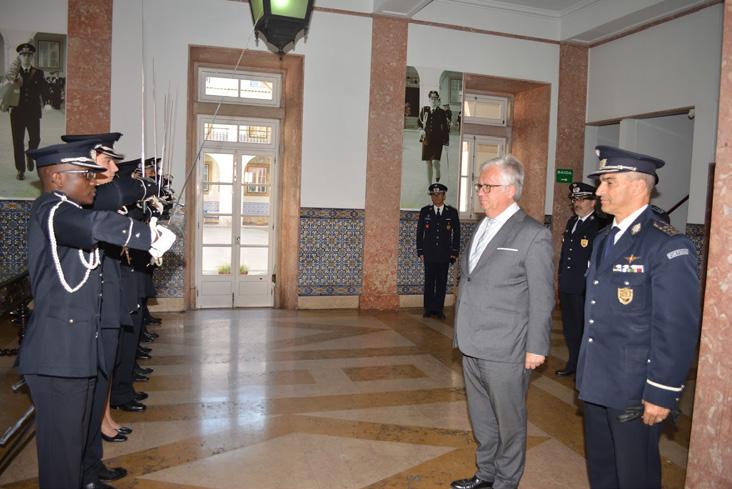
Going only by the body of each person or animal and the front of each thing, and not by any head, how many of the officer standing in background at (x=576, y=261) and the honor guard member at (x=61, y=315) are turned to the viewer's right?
1

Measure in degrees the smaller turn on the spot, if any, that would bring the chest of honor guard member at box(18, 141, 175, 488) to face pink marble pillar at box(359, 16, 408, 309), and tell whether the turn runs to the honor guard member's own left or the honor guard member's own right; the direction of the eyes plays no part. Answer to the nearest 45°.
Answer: approximately 45° to the honor guard member's own left

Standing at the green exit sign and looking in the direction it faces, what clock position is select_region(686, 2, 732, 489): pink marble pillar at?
The pink marble pillar is roughly at 12 o'clock from the green exit sign.

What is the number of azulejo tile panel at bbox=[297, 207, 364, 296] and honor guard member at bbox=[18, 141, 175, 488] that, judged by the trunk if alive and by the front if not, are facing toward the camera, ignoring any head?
1

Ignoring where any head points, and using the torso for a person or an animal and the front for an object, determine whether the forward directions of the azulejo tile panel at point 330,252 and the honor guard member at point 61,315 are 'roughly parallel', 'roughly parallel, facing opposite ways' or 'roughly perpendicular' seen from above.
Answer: roughly perpendicular

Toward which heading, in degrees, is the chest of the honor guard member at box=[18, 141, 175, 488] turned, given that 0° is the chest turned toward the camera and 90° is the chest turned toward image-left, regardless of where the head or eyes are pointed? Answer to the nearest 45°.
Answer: approximately 270°

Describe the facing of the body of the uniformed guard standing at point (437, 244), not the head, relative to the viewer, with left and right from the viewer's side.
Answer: facing the viewer

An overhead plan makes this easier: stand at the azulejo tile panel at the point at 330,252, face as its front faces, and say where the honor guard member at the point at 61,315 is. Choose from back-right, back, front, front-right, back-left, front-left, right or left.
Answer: front

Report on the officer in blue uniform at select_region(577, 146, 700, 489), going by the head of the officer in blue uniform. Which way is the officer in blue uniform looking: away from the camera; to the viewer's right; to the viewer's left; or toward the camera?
to the viewer's left

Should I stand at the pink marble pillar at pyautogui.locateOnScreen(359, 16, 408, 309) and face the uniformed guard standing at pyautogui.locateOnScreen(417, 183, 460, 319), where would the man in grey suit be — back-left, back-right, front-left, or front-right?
front-right

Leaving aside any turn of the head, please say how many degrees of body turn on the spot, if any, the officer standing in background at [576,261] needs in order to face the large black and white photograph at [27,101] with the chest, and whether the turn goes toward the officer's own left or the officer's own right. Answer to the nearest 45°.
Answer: approximately 45° to the officer's own right

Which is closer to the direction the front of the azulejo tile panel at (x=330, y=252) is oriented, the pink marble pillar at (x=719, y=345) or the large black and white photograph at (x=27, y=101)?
the pink marble pillar

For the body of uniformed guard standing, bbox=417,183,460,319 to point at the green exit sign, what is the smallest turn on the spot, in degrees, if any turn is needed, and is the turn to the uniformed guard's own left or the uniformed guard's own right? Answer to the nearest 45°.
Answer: approximately 135° to the uniformed guard's own left

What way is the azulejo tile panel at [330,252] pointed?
toward the camera

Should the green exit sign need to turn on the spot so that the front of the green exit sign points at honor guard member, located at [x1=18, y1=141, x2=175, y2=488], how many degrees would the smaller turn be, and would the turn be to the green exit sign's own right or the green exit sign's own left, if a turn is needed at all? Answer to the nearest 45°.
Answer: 0° — it already faces them

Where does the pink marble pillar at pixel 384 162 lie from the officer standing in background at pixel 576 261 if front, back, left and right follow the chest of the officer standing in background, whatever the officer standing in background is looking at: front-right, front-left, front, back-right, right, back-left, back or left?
right

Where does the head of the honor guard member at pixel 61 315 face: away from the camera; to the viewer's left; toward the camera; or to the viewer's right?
to the viewer's right
